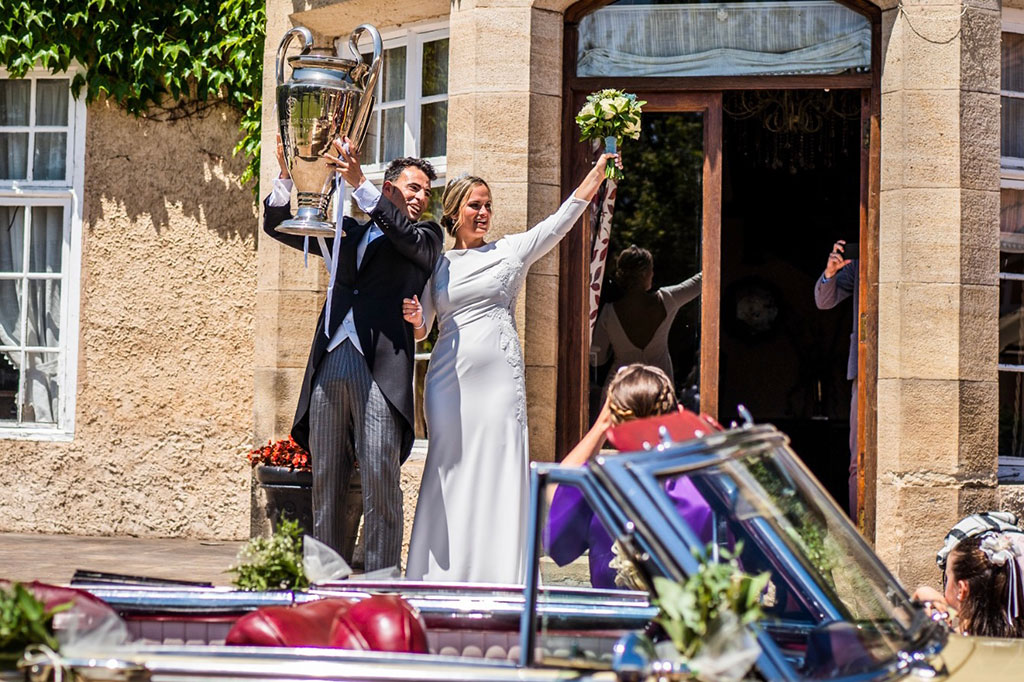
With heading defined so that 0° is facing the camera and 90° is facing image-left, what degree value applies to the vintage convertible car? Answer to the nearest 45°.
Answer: approximately 270°

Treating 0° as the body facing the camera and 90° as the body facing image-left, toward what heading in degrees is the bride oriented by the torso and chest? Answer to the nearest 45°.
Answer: approximately 0°

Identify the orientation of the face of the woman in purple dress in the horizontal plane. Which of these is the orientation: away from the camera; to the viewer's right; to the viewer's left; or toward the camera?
away from the camera

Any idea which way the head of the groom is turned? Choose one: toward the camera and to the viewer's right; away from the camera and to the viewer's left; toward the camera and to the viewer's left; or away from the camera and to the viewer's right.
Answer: toward the camera and to the viewer's right

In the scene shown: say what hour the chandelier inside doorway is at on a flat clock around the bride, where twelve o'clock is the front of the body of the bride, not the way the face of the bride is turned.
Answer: The chandelier inside doorway is roughly at 7 o'clock from the bride.

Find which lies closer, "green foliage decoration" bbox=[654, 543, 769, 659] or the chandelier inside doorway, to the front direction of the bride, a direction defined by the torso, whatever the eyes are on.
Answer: the green foliage decoration

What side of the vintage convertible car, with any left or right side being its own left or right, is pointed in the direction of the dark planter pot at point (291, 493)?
left

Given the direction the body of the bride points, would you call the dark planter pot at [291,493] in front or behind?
behind

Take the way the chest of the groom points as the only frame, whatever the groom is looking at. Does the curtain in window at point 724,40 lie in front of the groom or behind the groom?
behind
